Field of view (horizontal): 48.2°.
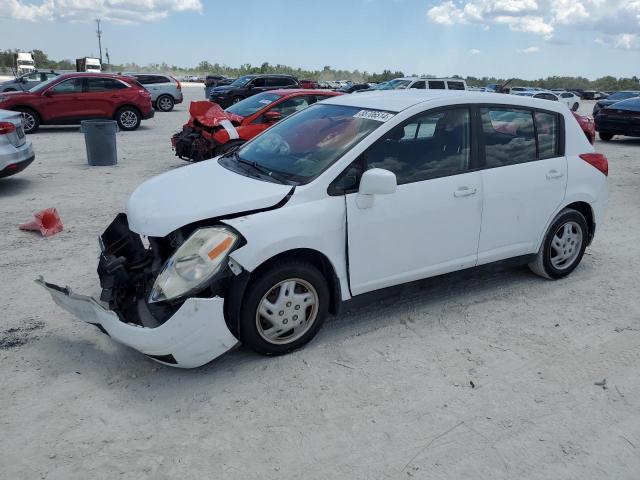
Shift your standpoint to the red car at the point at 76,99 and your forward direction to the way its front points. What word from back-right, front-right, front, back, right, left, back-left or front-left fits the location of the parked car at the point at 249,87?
back-right

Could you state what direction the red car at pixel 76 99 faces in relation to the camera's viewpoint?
facing to the left of the viewer

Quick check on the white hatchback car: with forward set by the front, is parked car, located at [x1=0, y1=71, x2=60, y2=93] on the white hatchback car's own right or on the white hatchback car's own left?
on the white hatchback car's own right

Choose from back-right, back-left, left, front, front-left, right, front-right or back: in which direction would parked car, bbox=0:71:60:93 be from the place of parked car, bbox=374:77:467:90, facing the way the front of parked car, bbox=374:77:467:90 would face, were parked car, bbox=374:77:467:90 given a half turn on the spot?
back-left

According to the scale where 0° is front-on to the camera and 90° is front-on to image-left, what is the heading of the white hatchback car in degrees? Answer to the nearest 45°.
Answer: approximately 45°
